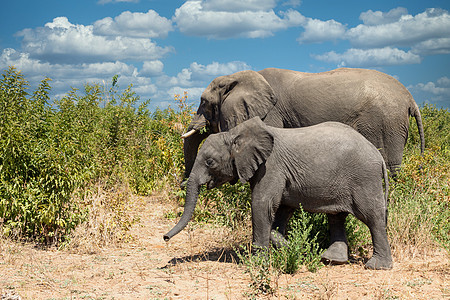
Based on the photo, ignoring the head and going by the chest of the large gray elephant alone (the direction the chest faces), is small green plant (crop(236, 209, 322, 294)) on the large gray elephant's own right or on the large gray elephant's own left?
on the large gray elephant's own left

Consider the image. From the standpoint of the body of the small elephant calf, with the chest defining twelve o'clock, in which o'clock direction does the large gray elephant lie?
The large gray elephant is roughly at 3 o'clock from the small elephant calf.

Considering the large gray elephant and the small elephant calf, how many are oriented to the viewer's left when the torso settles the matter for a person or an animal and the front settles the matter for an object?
2

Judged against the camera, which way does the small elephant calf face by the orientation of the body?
to the viewer's left

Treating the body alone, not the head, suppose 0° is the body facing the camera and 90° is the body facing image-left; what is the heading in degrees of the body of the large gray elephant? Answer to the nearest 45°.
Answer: approximately 90°
